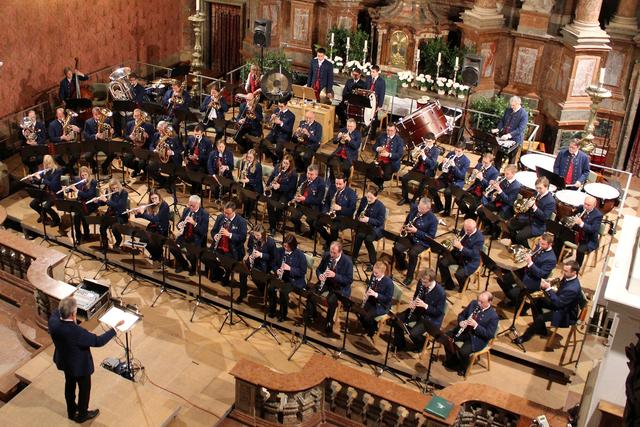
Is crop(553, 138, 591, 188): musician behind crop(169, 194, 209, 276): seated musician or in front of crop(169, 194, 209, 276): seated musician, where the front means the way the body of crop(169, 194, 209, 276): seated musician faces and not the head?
behind

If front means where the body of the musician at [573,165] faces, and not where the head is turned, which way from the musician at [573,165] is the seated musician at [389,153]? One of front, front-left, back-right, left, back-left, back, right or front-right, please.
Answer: front-right

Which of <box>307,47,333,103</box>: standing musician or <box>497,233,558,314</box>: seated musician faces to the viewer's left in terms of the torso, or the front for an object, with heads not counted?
the seated musician

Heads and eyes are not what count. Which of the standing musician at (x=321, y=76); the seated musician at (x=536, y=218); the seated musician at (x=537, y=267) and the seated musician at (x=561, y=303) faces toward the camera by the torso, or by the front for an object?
the standing musician

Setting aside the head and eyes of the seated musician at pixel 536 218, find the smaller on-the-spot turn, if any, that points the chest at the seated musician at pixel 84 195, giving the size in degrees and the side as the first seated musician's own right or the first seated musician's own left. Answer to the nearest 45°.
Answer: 0° — they already face them

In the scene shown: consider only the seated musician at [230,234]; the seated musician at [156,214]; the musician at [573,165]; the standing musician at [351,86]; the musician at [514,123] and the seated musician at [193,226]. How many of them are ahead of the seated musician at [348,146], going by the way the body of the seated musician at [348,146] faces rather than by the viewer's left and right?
3

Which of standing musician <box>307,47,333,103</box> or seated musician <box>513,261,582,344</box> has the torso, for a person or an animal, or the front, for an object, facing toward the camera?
the standing musician

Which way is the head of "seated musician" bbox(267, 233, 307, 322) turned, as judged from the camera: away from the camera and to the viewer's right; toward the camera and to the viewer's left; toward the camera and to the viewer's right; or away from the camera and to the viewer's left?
toward the camera and to the viewer's left

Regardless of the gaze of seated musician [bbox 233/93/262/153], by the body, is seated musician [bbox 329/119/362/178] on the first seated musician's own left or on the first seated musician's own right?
on the first seated musician's own left

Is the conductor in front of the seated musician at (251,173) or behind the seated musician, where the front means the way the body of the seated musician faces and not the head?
in front

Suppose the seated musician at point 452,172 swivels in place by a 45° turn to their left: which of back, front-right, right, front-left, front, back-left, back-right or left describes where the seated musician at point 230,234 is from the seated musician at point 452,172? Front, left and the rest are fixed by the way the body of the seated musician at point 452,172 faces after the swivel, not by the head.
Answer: front-right

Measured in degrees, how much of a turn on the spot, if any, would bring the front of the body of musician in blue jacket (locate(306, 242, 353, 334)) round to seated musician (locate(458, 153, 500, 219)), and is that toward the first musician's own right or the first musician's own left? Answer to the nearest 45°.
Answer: approximately 180°

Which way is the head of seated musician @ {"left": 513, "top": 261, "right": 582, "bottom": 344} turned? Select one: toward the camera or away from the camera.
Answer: toward the camera

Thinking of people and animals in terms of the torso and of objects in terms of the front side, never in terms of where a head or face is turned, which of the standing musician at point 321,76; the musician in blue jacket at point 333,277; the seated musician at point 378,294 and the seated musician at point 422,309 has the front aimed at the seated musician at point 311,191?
the standing musician

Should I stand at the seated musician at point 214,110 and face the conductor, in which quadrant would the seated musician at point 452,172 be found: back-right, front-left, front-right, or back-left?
front-left

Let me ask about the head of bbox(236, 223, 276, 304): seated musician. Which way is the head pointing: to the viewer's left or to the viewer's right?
to the viewer's left

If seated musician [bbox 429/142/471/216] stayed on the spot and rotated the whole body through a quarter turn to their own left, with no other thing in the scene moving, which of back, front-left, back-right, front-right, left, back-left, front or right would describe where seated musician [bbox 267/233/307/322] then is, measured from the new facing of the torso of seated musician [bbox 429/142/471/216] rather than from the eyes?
right

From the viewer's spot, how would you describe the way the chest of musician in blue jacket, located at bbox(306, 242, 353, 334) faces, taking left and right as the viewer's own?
facing the viewer and to the left of the viewer

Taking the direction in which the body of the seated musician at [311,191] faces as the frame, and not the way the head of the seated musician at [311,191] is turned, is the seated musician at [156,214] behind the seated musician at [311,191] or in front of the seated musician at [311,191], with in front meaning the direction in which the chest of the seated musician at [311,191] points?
in front

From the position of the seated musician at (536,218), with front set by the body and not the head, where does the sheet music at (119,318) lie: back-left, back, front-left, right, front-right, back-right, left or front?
front-left

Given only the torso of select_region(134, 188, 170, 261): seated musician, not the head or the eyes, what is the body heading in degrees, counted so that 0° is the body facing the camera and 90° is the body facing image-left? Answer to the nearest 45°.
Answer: approximately 45°
